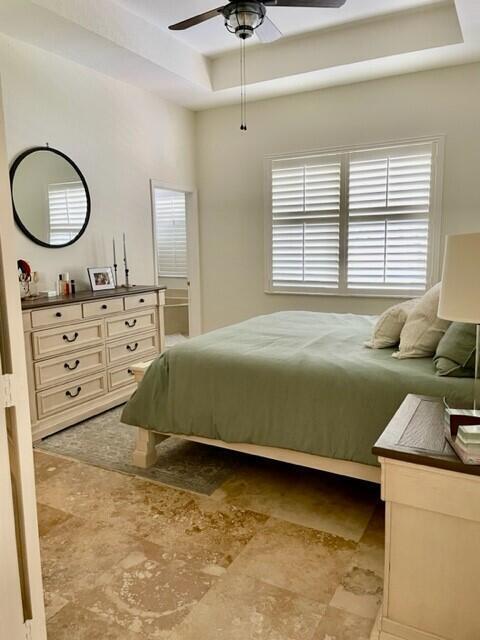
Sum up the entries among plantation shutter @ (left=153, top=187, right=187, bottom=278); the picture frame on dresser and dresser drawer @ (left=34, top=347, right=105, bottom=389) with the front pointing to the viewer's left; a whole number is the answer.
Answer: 0

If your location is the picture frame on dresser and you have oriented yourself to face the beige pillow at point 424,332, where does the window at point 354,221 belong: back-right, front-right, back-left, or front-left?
front-left

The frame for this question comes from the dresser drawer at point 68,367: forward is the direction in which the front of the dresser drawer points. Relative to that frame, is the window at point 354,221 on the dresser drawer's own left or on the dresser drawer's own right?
on the dresser drawer's own left

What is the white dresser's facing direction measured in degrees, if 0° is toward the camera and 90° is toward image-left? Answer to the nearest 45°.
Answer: approximately 315°

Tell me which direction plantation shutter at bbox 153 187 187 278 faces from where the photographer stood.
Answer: facing the viewer and to the right of the viewer

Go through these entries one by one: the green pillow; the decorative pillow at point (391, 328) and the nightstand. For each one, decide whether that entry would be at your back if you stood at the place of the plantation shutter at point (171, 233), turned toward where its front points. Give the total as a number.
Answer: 0

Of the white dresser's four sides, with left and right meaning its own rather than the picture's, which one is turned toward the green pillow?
front

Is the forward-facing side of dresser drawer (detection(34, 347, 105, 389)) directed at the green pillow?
yes

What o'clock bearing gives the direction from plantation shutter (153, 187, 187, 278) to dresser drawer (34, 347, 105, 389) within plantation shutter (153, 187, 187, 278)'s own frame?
The dresser drawer is roughly at 2 o'clock from the plantation shutter.

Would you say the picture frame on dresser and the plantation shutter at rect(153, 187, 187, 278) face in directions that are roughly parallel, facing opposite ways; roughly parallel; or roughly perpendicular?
roughly parallel

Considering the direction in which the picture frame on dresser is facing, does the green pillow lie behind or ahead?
ahead

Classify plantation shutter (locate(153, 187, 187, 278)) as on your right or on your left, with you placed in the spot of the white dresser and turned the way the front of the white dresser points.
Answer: on your left

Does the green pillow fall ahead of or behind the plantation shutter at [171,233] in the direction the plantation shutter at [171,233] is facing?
ahead

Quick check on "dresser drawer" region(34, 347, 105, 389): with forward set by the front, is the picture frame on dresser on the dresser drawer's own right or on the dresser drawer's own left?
on the dresser drawer's own left

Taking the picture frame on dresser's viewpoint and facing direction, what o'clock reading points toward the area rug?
The area rug is roughly at 1 o'clock from the picture frame on dresser.

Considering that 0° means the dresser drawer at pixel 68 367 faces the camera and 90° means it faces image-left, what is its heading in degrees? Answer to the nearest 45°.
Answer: approximately 315°

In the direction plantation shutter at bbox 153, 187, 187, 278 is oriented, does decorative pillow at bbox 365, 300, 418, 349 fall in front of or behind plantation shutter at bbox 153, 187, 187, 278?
in front
